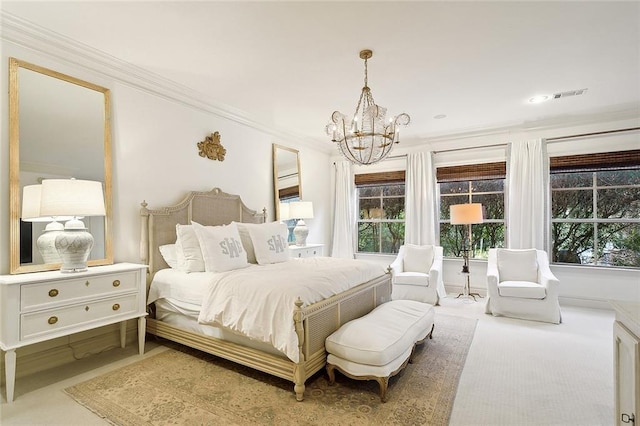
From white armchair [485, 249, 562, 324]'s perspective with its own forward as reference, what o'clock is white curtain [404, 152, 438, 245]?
The white curtain is roughly at 4 o'clock from the white armchair.

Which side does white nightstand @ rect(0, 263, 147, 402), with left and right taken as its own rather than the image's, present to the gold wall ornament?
left

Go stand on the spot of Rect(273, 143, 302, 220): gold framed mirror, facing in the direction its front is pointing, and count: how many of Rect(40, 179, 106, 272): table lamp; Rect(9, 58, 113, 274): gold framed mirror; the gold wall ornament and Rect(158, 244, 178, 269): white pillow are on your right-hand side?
4

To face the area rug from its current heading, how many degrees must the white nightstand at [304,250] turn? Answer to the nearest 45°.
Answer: approximately 45° to its right

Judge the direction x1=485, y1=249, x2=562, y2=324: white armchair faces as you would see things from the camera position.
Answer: facing the viewer

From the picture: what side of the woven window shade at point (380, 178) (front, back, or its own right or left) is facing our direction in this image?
front

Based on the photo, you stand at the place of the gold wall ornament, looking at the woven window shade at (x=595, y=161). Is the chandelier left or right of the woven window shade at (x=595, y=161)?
right

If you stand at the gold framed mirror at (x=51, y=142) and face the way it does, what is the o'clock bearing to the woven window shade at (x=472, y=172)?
The woven window shade is roughly at 11 o'clock from the gold framed mirror.

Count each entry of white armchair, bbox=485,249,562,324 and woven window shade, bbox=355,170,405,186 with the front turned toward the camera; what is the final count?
2

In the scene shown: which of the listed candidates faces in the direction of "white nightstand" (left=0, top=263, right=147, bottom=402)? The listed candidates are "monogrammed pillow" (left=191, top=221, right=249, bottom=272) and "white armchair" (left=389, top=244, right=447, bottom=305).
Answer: the white armchair

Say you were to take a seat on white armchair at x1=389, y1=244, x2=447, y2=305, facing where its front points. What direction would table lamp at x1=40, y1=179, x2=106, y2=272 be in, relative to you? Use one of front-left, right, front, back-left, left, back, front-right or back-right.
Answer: front

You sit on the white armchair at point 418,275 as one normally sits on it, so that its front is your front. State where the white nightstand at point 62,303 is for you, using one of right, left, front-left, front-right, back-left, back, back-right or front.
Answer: front

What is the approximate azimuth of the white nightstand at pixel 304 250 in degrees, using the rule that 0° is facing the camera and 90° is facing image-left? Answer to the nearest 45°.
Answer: approximately 315°

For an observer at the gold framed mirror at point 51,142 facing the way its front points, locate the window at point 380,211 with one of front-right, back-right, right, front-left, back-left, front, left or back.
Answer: front-left

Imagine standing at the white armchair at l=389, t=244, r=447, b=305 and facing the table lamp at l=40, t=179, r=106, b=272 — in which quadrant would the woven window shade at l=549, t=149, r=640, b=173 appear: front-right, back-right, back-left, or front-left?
back-left

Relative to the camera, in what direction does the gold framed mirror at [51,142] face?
facing the viewer and to the right of the viewer

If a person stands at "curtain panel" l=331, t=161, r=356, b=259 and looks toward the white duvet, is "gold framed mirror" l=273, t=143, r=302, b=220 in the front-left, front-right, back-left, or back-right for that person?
front-right

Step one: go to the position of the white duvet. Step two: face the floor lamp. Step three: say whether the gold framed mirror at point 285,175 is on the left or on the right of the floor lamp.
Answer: left

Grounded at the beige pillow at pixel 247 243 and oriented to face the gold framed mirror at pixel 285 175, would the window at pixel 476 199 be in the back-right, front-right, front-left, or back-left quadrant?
front-right
